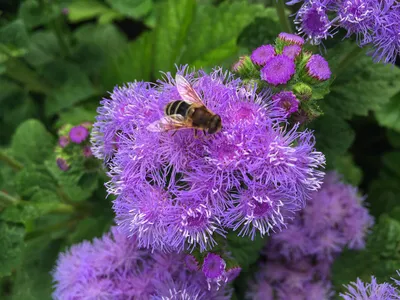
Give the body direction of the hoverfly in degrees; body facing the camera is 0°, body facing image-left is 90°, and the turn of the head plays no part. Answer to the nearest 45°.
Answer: approximately 315°

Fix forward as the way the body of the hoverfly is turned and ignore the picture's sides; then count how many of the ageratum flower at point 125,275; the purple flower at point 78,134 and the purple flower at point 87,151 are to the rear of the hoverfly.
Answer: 3

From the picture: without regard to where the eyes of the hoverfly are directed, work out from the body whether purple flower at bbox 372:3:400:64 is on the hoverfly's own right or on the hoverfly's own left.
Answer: on the hoverfly's own left

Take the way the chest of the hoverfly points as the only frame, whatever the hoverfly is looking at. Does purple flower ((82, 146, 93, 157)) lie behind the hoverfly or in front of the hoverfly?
behind
